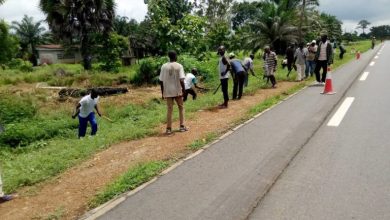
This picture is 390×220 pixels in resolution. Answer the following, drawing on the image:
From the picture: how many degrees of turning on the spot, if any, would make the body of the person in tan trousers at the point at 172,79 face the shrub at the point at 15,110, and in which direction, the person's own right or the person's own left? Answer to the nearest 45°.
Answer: approximately 45° to the person's own left

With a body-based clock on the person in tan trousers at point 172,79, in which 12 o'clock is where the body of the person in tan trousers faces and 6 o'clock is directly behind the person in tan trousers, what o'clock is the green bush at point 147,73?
The green bush is roughly at 12 o'clock from the person in tan trousers.

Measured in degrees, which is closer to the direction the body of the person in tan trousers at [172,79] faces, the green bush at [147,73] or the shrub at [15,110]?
the green bush

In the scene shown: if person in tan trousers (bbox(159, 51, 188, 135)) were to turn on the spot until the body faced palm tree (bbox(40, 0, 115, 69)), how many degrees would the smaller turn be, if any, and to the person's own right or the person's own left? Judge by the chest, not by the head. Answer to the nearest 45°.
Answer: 0° — they already face it

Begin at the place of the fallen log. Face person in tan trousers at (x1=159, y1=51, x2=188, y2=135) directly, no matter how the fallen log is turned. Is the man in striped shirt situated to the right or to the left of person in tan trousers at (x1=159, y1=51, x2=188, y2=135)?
left

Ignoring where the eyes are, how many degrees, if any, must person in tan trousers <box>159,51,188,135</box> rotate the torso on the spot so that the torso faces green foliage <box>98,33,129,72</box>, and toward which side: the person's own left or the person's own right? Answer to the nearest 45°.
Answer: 0° — they already face it

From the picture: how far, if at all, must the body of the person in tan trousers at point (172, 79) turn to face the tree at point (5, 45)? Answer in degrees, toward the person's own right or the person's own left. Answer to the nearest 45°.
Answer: approximately 45° to the person's own left

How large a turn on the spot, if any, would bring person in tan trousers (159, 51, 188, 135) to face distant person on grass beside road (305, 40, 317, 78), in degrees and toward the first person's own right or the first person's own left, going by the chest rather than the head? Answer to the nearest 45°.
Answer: approximately 45° to the first person's own right

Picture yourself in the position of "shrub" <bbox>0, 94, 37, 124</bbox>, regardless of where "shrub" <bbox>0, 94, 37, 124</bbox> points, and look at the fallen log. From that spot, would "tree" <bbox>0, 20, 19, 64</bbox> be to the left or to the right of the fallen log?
left

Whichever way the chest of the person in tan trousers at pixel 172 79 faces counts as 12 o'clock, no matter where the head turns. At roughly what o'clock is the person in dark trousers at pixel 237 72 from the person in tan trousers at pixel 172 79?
the person in dark trousers at pixel 237 72 is roughly at 1 o'clock from the person in tan trousers at pixel 172 79.

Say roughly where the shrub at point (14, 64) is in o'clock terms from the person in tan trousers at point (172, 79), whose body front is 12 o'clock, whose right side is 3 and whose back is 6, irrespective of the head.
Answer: The shrub is roughly at 11 o'clock from the person in tan trousers.

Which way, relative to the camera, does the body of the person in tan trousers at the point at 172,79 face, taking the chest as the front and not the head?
away from the camera
